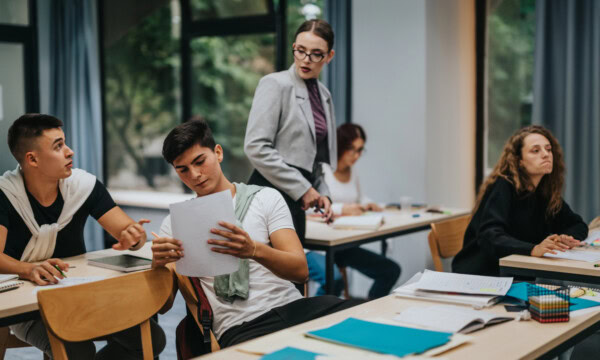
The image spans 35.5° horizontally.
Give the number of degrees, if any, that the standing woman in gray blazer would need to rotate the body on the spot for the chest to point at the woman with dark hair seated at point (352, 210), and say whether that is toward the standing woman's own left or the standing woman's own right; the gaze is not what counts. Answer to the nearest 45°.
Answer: approximately 135° to the standing woman's own left

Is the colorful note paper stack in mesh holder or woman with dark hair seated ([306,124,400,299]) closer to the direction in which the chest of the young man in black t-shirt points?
the colorful note paper stack in mesh holder

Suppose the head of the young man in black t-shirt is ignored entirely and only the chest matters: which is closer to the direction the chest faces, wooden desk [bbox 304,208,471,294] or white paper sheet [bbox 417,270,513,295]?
the white paper sheet

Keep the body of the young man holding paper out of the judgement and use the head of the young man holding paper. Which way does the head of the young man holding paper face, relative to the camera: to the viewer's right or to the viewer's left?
to the viewer's left

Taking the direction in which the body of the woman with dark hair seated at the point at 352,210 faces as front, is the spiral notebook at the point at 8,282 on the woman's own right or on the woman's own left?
on the woman's own right

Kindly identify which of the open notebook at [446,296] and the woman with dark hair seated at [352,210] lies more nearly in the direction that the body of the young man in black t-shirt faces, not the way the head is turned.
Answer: the open notebook

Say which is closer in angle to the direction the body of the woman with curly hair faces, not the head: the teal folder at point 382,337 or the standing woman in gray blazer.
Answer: the teal folder
